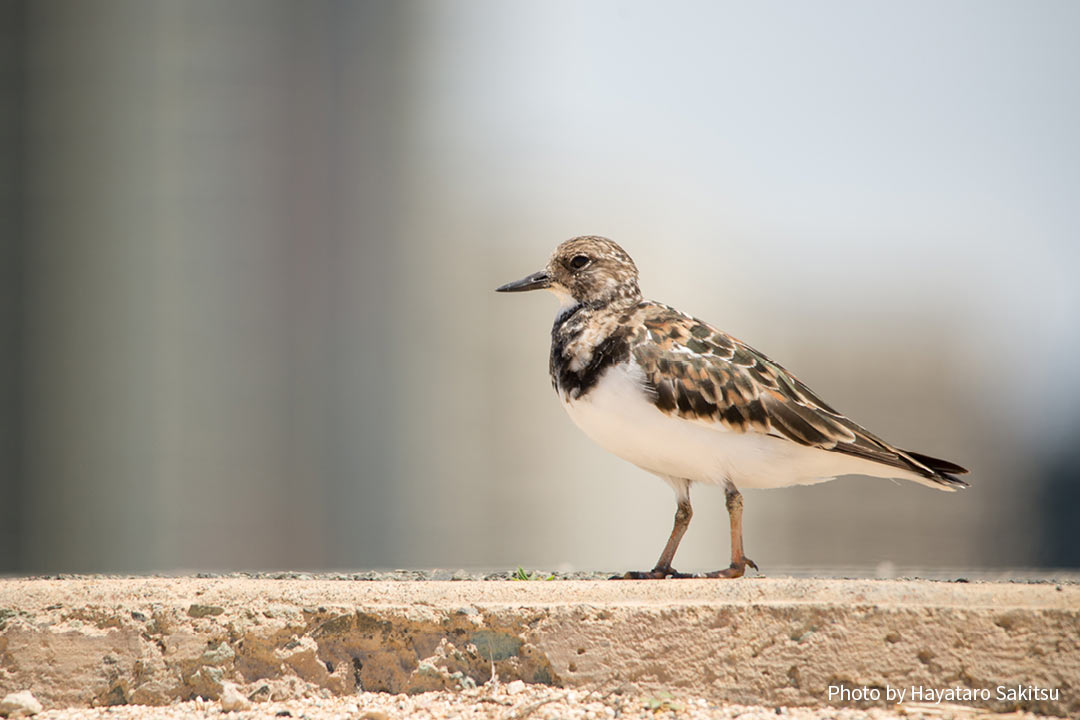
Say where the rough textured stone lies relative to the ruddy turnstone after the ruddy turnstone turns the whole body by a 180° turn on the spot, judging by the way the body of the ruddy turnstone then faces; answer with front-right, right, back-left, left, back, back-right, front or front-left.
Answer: back-right

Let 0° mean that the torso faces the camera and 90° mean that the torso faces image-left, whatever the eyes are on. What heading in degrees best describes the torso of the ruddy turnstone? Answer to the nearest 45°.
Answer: approximately 90°
